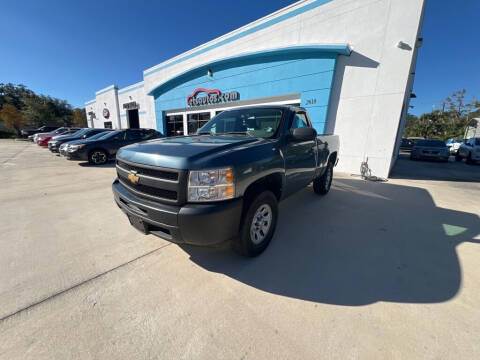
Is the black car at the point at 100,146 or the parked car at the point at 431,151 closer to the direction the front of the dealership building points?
the black car

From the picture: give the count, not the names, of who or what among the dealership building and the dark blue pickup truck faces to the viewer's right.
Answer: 0

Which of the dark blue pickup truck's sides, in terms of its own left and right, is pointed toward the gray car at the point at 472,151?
back

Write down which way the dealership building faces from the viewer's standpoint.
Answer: facing the viewer and to the left of the viewer

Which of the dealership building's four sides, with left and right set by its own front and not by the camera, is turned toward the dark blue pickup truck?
front

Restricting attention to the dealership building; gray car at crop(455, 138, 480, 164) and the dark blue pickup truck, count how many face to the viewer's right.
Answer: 0

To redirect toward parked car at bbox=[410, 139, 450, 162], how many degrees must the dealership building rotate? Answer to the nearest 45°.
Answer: approximately 90° to its left

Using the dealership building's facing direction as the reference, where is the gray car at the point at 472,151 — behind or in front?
behind

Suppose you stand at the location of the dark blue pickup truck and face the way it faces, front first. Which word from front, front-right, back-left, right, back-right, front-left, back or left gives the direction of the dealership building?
back

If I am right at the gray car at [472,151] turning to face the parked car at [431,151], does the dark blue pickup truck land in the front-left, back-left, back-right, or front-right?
front-left

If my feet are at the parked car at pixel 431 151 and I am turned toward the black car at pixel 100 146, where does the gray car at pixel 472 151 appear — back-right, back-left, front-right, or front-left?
back-left

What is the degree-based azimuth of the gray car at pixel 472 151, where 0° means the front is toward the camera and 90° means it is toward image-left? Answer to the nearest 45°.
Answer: approximately 45°
